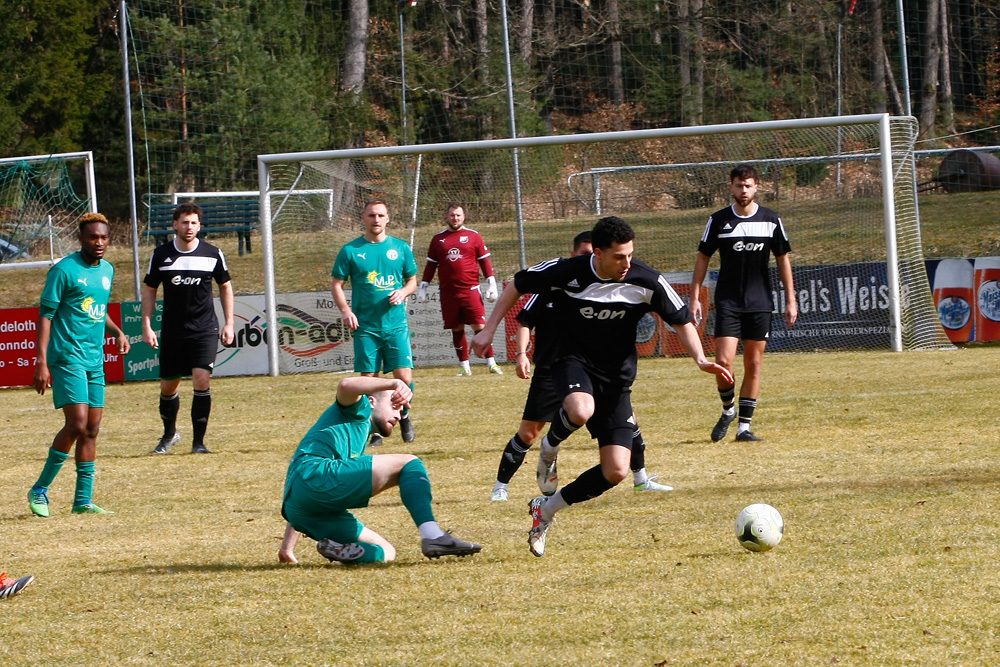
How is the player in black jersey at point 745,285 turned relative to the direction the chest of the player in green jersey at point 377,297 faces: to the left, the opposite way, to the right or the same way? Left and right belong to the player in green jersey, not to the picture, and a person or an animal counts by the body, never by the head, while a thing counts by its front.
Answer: the same way

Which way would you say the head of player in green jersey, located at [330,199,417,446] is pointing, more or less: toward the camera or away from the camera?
toward the camera

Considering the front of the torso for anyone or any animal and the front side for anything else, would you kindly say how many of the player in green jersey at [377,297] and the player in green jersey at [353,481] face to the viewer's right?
1

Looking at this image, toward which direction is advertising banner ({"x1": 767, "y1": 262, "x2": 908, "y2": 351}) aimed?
toward the camera

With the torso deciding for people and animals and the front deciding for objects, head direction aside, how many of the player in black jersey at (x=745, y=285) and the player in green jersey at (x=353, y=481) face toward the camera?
1

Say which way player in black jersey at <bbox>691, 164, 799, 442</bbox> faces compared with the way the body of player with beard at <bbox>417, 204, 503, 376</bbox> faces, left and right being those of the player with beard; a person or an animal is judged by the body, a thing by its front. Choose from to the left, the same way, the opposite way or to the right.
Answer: the same way

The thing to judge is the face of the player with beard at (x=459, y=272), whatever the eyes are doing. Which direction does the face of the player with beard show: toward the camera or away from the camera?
toward the camera

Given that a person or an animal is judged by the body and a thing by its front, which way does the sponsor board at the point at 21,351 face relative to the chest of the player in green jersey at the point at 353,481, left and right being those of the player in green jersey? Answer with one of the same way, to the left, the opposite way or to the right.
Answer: to the right

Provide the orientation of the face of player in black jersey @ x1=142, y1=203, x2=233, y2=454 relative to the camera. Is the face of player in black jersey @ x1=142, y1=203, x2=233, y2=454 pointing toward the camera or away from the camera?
toward the camera

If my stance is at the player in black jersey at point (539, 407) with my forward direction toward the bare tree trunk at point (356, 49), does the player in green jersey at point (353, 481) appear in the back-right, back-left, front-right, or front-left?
back-left

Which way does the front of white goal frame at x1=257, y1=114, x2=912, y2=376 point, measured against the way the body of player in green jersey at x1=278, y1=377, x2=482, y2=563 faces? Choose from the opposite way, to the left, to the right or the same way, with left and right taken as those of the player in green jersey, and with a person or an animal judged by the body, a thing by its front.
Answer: to the right

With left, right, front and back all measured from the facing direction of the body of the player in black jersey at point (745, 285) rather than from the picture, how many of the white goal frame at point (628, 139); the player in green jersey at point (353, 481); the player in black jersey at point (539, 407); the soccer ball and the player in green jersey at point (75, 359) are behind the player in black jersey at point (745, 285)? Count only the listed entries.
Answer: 1

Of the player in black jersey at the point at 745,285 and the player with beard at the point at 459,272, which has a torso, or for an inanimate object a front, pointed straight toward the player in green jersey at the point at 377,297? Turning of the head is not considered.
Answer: the player with beard

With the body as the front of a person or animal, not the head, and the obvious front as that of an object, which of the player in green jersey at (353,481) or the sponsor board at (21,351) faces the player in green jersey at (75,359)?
the sponsor board

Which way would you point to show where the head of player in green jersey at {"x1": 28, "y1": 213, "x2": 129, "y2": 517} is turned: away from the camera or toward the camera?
toward the camera

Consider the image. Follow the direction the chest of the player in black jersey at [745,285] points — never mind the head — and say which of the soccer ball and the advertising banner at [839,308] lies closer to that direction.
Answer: the soccer ball

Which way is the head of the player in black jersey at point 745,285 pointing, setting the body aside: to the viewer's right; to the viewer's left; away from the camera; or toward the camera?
toward the camera

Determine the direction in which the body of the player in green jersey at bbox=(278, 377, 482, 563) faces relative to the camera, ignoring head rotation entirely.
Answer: to the viewer's right

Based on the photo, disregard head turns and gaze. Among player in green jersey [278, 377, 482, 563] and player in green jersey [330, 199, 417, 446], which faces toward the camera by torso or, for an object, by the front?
player in green jersey [330, 199, 417, 446]
